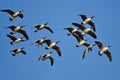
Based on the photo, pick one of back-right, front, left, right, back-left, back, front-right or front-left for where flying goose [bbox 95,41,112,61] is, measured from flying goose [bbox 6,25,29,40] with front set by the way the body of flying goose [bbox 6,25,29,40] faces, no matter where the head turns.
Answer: front

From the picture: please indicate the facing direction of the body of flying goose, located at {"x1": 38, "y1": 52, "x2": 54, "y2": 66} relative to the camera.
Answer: to the viewer's left

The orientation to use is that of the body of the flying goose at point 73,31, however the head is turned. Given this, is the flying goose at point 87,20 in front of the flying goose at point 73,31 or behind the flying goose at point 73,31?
behind

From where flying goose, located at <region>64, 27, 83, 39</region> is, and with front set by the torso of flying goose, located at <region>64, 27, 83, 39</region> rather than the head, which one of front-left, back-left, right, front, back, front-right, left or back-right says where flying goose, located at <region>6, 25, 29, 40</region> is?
back

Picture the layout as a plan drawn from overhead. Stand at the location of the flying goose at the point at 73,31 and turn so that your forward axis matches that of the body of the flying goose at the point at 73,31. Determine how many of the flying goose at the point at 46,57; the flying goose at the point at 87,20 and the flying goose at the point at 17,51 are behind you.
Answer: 1

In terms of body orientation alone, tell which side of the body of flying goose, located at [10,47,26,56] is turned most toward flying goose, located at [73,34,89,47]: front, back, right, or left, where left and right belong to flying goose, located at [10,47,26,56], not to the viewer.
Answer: front

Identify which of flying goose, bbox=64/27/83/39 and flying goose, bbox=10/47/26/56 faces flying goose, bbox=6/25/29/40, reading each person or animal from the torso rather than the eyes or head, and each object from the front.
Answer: flying goose, bbox=64/27/83/39

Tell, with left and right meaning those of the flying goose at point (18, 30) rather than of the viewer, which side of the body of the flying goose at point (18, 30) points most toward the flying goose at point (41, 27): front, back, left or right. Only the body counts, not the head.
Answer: back

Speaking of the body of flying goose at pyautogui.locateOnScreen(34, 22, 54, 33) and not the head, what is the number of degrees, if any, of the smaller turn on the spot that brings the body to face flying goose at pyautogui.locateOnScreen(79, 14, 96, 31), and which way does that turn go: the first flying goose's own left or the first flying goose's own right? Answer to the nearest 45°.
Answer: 0° — it already faces it

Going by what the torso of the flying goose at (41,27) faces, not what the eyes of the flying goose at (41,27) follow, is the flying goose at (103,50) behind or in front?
behind
